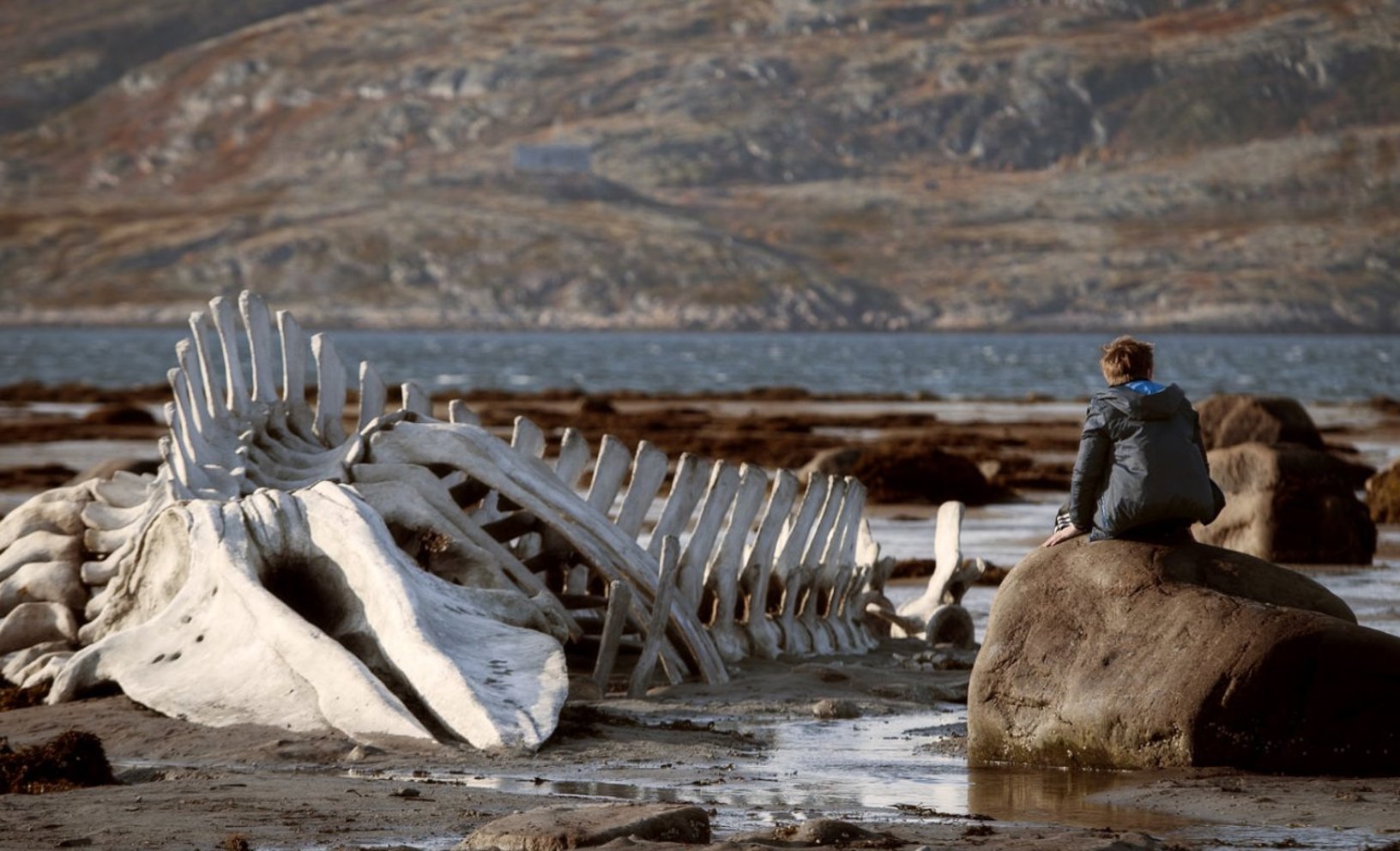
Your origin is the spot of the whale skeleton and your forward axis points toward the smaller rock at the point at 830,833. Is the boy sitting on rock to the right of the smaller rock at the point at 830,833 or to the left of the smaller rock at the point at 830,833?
left

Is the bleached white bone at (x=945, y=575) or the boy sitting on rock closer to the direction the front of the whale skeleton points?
the boy sitting on rock

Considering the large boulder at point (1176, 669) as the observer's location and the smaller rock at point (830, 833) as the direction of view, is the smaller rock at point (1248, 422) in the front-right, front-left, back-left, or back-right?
back-right

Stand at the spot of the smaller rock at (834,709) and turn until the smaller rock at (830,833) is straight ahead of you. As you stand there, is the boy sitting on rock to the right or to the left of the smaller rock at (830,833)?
left
